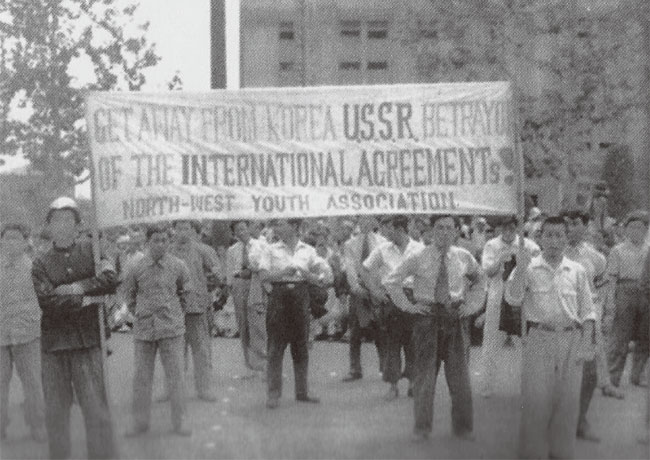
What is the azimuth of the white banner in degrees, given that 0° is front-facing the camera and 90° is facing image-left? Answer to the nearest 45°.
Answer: approximately 0°

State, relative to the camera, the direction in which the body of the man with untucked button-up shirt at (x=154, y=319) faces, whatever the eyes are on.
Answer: toward the camera

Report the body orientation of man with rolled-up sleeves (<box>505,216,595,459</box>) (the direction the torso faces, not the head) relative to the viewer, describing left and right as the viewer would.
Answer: facing the viewer

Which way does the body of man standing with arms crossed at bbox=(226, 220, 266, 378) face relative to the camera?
toward the camera

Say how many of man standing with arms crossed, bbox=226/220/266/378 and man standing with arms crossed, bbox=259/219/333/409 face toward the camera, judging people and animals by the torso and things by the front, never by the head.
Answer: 2

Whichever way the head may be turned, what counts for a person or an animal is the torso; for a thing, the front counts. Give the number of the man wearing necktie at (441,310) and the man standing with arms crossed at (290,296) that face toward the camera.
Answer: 2

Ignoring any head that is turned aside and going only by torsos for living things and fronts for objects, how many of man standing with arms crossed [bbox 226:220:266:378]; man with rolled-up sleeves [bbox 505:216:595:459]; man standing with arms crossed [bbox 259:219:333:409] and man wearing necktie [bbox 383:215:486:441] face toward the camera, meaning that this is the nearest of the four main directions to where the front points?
4

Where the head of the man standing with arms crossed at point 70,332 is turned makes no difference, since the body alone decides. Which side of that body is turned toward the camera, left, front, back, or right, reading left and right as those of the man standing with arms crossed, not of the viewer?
front
